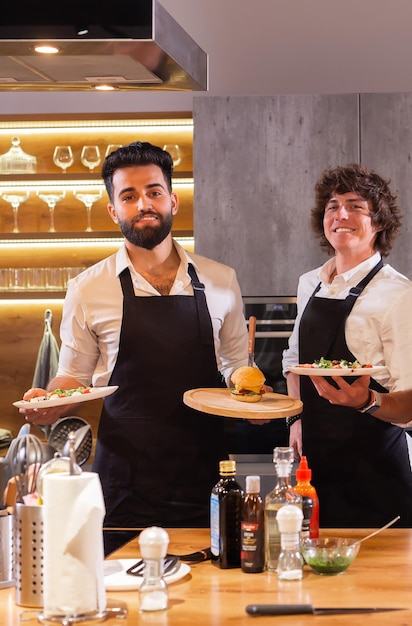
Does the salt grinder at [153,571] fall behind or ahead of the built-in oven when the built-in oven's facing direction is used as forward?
ahead

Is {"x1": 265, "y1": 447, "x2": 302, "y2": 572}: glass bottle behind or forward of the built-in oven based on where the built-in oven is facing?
forward

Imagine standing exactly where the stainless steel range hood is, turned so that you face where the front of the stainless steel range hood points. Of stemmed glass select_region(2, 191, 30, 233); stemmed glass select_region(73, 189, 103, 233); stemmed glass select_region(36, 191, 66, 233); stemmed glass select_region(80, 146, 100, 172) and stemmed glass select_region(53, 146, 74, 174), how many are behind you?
5

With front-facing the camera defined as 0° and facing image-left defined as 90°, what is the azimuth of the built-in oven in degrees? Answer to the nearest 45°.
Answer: approximately 0°

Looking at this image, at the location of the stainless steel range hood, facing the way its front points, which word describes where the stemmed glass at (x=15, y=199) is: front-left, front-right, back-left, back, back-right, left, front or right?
back

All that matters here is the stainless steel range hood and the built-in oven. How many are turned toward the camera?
2
